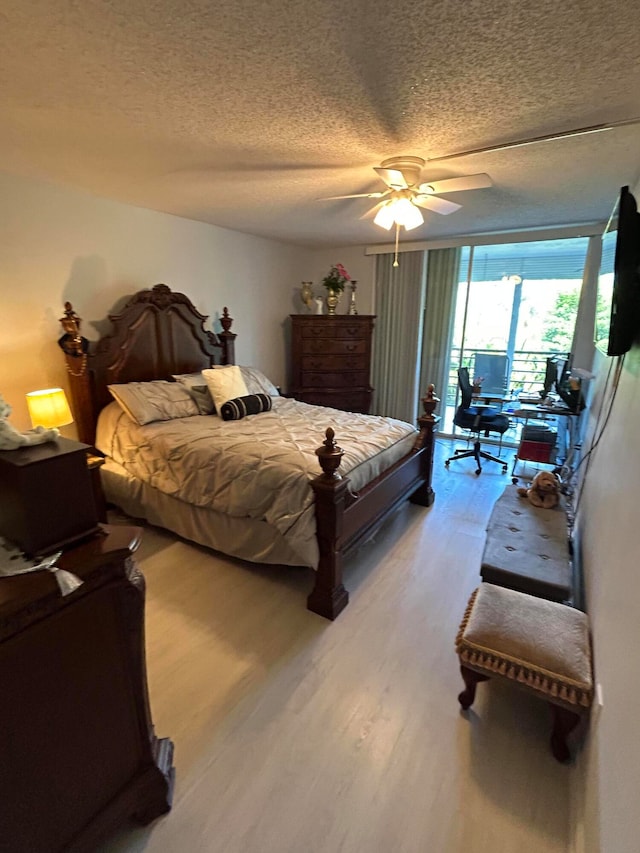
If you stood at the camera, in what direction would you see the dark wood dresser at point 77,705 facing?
facing to the right of the viewer

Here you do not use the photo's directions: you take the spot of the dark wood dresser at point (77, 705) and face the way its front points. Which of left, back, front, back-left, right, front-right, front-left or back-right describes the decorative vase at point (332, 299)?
front-left

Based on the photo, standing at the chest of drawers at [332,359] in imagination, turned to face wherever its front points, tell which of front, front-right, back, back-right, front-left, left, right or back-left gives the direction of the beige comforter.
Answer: front

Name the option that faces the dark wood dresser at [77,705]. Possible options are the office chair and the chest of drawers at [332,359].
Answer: the chest of drawers

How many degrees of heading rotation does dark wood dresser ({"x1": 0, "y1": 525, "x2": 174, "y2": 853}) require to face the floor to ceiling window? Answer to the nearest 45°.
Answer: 0° — it already faces it

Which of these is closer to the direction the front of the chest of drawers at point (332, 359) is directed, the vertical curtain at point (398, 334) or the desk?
the desk

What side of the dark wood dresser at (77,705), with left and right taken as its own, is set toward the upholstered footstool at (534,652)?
front

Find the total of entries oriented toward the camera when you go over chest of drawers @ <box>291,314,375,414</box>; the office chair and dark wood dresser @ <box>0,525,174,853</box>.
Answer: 1

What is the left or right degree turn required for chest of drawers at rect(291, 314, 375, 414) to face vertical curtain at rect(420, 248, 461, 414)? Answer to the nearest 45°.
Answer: approximately 90° to its left

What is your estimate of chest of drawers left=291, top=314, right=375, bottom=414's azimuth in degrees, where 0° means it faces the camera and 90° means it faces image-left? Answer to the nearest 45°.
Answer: approximately 0°
